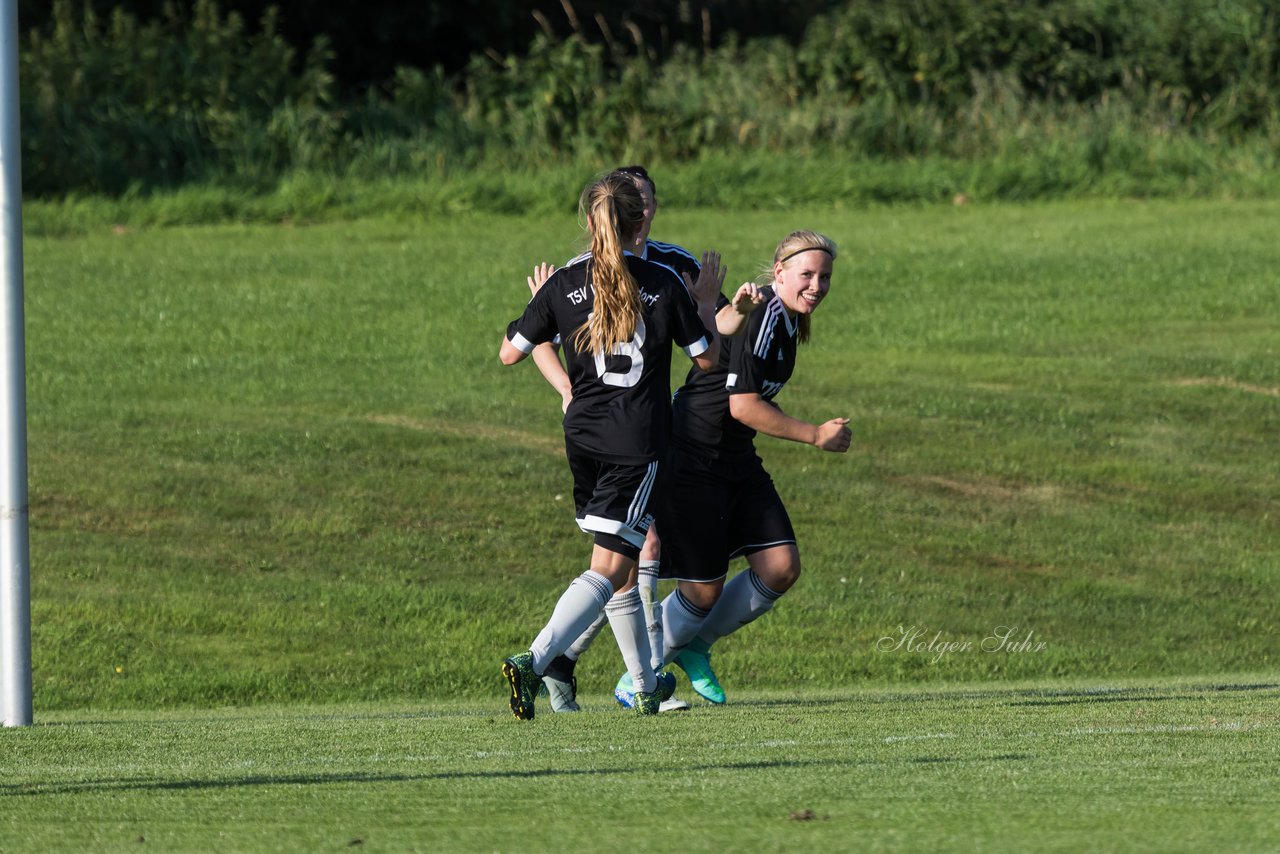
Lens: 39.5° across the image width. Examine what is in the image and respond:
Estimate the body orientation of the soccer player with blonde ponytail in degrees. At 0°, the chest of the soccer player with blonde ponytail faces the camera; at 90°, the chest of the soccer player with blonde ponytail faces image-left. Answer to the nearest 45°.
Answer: approximately 180°

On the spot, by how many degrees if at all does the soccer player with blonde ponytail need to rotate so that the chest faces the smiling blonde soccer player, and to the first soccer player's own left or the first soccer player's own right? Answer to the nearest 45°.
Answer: approximately 45° to the first soccer player's own right
